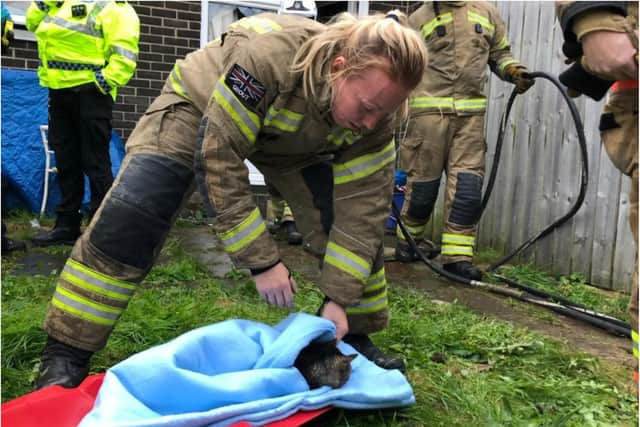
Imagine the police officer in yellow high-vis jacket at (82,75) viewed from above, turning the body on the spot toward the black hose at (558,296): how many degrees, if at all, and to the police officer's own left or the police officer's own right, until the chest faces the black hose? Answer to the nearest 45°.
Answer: approximately 90° to the police officer's own left

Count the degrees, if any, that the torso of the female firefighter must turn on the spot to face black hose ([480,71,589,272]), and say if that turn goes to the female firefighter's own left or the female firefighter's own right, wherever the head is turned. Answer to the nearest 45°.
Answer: approximately 90° to the female firefighter's own left

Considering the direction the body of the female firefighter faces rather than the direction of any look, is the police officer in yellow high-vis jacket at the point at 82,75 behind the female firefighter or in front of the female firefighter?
behind

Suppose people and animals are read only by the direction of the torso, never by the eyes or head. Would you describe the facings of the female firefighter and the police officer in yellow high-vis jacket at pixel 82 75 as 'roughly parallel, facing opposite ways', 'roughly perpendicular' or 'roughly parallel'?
roughly perpendicular

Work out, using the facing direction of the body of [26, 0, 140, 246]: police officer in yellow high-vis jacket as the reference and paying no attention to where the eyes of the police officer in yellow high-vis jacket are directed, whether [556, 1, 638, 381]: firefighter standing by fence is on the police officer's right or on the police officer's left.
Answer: on the police officer's left
